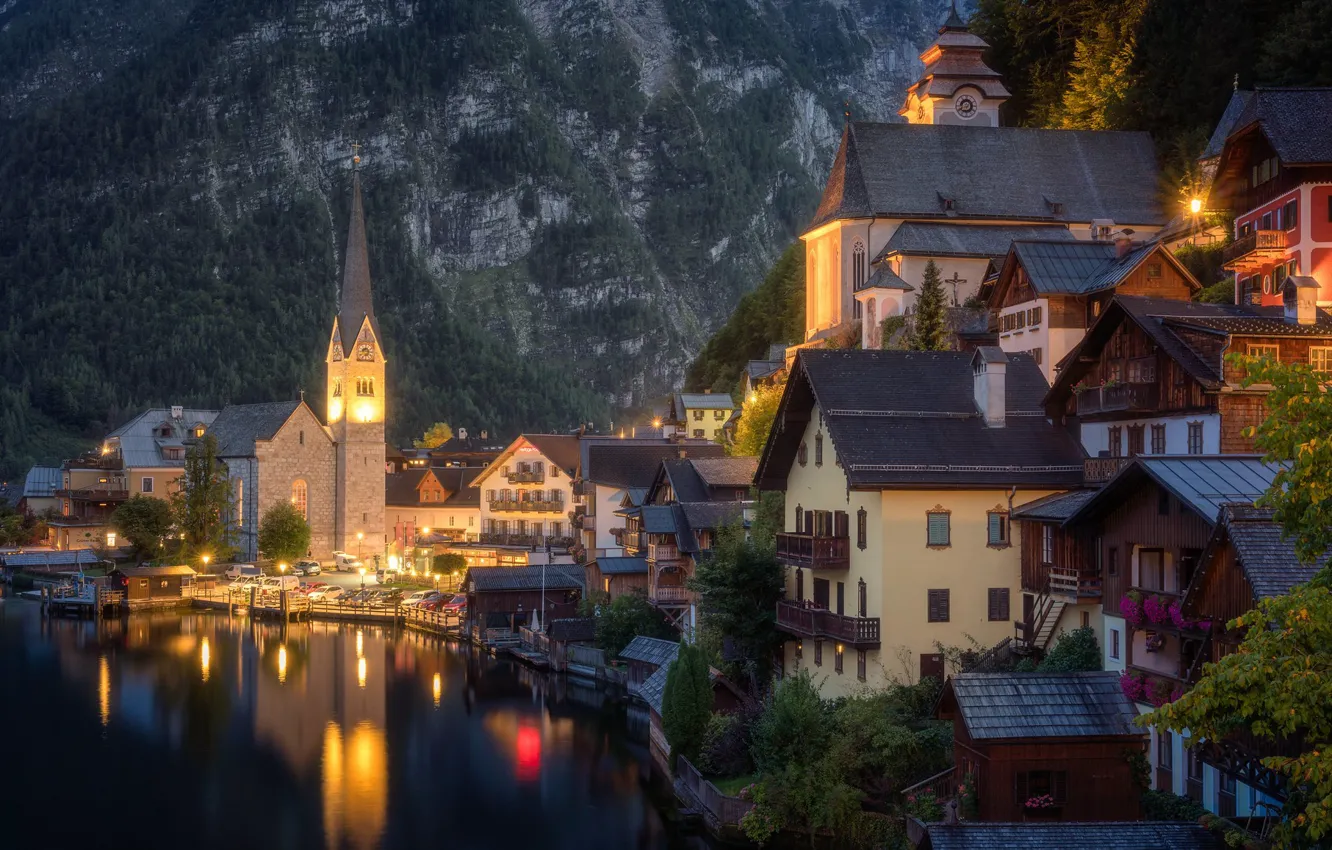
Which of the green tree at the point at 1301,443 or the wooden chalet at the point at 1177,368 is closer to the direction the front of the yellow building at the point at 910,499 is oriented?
the green tree

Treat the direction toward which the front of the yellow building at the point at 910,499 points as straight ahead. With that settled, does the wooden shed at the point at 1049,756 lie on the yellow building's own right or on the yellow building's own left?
on the yellow building's own left

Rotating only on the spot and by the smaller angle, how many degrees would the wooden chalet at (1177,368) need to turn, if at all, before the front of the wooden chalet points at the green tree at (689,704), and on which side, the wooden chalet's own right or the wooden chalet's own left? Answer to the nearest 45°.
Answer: approximately 45° to the wooden chalet's own right

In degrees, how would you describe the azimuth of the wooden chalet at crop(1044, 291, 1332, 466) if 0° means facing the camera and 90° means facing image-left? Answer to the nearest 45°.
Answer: approximately 45°

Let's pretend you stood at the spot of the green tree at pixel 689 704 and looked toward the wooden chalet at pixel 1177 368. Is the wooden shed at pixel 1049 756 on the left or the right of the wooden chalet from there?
right

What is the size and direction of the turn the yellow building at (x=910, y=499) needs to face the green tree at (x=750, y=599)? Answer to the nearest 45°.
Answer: approximately 90° to its right

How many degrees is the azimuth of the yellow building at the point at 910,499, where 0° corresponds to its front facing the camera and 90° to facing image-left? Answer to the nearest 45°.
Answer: approximately 45°

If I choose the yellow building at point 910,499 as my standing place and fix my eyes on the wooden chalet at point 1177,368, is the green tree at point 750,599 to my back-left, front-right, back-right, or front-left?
back-left
